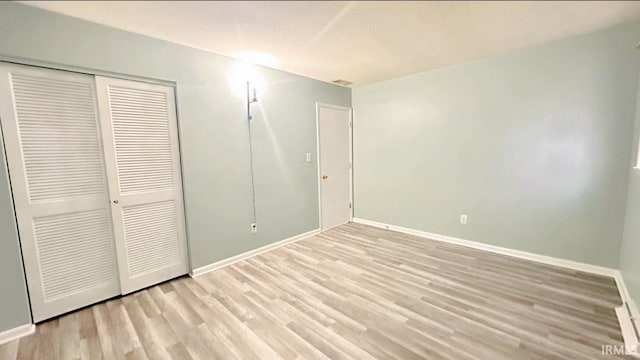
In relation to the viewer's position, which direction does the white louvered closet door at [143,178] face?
facing the viewer and to the right of the viewer

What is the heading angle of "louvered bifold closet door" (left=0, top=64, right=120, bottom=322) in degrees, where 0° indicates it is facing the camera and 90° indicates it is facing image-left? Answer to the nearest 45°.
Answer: approximately 315°

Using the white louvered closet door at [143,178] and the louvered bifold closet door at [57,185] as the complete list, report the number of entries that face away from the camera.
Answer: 0

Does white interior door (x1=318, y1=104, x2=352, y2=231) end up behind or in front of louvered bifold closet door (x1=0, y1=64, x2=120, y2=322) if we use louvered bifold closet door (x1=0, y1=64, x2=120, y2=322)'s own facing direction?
in front

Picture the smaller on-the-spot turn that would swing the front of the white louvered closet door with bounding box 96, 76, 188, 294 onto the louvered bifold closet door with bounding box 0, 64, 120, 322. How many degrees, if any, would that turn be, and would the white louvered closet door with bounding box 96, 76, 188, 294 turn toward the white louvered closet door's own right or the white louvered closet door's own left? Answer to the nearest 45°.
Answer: approximately 135° to the white louvered closet door's own right

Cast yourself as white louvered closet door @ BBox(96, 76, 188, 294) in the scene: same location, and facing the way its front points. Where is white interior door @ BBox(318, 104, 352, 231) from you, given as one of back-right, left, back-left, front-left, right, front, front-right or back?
front-left

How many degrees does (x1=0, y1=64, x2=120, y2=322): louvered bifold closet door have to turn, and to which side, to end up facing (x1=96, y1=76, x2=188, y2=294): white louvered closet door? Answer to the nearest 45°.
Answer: approximately 45° to its left
